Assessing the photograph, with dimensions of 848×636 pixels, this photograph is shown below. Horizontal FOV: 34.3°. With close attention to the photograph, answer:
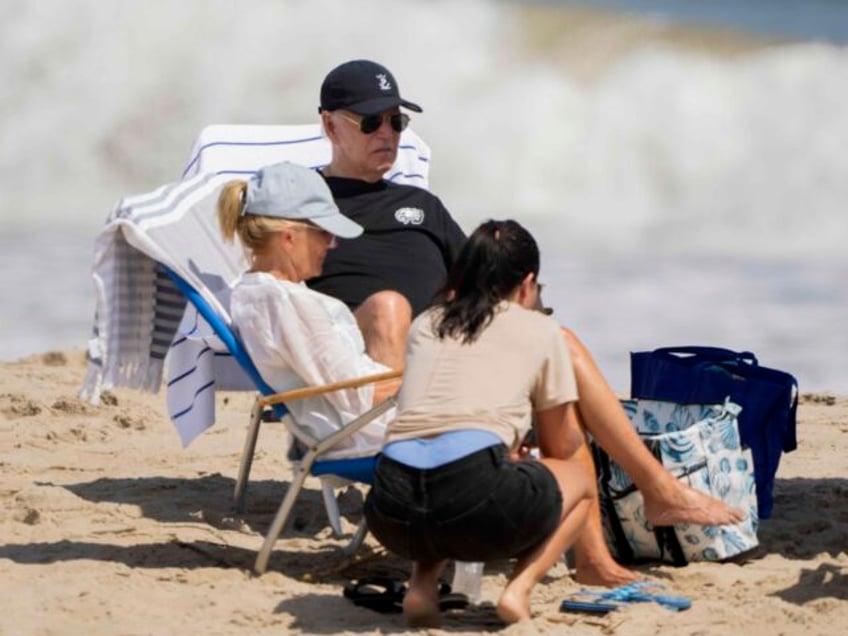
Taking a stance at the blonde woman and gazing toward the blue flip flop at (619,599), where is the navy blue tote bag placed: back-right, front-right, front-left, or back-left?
front-left

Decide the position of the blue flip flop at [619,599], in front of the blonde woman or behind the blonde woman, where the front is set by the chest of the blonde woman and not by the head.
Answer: in front

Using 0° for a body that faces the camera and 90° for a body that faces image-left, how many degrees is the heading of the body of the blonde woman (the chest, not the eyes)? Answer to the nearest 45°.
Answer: approximately 270°

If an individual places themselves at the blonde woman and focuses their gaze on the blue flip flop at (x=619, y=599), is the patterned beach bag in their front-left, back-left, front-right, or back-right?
front-left

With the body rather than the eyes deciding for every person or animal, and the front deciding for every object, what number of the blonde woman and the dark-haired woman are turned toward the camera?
0

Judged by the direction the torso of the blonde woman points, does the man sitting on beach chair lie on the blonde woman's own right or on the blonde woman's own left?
on the blonde woman's own left

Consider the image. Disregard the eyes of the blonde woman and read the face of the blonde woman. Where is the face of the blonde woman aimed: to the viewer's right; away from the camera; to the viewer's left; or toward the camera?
to the viewer's right

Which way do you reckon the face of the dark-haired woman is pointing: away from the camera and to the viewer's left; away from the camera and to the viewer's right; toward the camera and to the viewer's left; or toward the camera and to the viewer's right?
away from the camera and to the viewer's right

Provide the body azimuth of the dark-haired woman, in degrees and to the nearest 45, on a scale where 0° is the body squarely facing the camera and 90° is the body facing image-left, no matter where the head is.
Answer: approximately 225°

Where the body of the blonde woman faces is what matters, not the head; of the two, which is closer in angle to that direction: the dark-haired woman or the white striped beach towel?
the dark-haired woman

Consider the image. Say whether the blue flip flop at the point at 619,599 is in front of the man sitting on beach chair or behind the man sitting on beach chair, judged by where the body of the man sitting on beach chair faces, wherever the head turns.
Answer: in front

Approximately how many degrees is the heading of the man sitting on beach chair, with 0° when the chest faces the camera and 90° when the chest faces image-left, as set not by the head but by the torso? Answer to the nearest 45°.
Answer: approximately 315°

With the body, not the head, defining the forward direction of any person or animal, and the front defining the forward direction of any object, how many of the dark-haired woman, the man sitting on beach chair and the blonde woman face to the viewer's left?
0

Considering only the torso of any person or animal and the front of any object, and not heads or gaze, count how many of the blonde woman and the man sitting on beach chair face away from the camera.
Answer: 0
